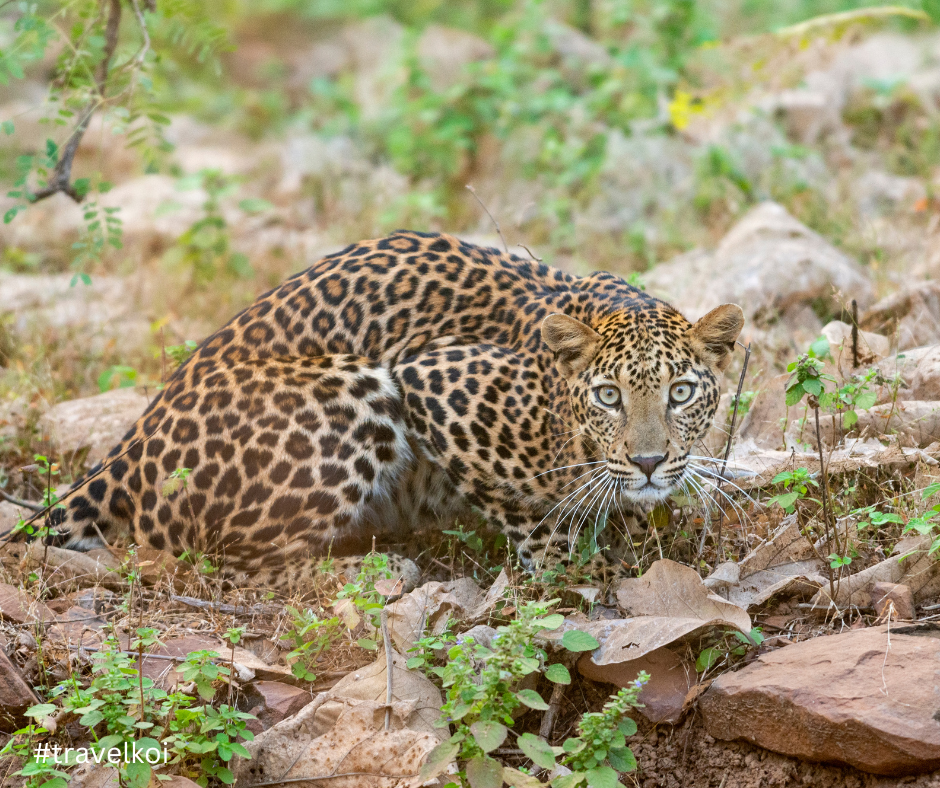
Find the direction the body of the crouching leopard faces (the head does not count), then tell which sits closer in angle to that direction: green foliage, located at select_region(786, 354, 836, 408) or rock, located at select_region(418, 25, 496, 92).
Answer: the green foliage

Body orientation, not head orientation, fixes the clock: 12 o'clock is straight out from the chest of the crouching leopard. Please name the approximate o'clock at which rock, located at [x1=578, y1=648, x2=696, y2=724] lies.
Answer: The rock is roughly at 2 o'clock from the crouching leopard.

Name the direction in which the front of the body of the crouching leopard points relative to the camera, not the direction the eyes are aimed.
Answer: to the viewer's right

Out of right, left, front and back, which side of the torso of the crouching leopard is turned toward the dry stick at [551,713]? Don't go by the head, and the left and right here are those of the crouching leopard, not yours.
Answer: right

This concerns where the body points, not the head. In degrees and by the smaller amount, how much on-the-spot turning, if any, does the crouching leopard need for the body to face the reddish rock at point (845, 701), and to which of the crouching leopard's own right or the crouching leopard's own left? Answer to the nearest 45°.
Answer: approximately 45° to the crouching leopard's own right

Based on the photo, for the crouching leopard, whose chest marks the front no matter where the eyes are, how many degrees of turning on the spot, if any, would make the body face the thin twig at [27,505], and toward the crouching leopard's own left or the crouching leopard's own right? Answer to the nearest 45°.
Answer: approximately 180°

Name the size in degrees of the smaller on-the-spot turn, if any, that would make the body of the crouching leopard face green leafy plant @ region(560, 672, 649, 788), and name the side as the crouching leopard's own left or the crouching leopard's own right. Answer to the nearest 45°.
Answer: approximately 90° to the crouching leopard's own right

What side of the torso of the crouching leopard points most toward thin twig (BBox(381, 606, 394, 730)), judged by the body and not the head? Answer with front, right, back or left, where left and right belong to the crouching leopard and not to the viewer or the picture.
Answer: right

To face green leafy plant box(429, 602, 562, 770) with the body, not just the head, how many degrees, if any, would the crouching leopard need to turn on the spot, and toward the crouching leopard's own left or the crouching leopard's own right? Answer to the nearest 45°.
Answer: approximately 90° to the crouching leopard's own right

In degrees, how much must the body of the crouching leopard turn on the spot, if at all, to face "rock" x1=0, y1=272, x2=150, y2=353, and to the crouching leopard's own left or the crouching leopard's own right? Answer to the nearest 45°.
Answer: approximately 135° to the crouching leopard's own left
